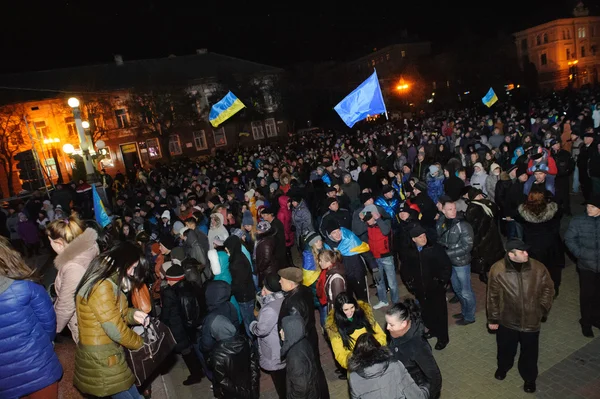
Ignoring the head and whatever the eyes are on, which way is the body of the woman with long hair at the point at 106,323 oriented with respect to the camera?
to the viewer's right

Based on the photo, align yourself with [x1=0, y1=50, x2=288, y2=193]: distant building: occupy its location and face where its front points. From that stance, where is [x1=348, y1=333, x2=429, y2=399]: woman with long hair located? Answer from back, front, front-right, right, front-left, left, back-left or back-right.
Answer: front-right

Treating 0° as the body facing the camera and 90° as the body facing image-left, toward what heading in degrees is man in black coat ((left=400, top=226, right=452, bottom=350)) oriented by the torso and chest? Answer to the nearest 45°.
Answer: approximately 0°

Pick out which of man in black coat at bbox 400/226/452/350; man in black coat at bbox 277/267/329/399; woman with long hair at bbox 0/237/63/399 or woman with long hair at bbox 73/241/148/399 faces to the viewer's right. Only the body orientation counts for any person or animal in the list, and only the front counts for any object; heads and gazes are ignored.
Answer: woman with long hair at bbox 73/241/148/399

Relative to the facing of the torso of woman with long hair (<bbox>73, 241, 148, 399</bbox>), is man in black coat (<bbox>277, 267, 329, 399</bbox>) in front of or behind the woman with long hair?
in front

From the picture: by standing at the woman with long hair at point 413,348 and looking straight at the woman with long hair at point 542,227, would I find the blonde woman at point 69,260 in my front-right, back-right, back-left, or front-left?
back-left

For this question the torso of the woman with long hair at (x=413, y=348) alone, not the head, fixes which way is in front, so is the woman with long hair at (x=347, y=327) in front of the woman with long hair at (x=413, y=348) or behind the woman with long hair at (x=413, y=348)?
in front

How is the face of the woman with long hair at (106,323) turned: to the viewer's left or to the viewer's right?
to the viewer's right

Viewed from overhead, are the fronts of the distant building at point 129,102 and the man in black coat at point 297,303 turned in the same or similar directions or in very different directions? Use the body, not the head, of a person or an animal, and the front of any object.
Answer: very different directions

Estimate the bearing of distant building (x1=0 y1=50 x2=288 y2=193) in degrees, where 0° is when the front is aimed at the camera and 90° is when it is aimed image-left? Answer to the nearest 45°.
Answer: approximately 315°

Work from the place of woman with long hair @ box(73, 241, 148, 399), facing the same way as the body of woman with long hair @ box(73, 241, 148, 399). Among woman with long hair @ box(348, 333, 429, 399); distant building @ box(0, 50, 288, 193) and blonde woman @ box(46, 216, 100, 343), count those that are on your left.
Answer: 2
